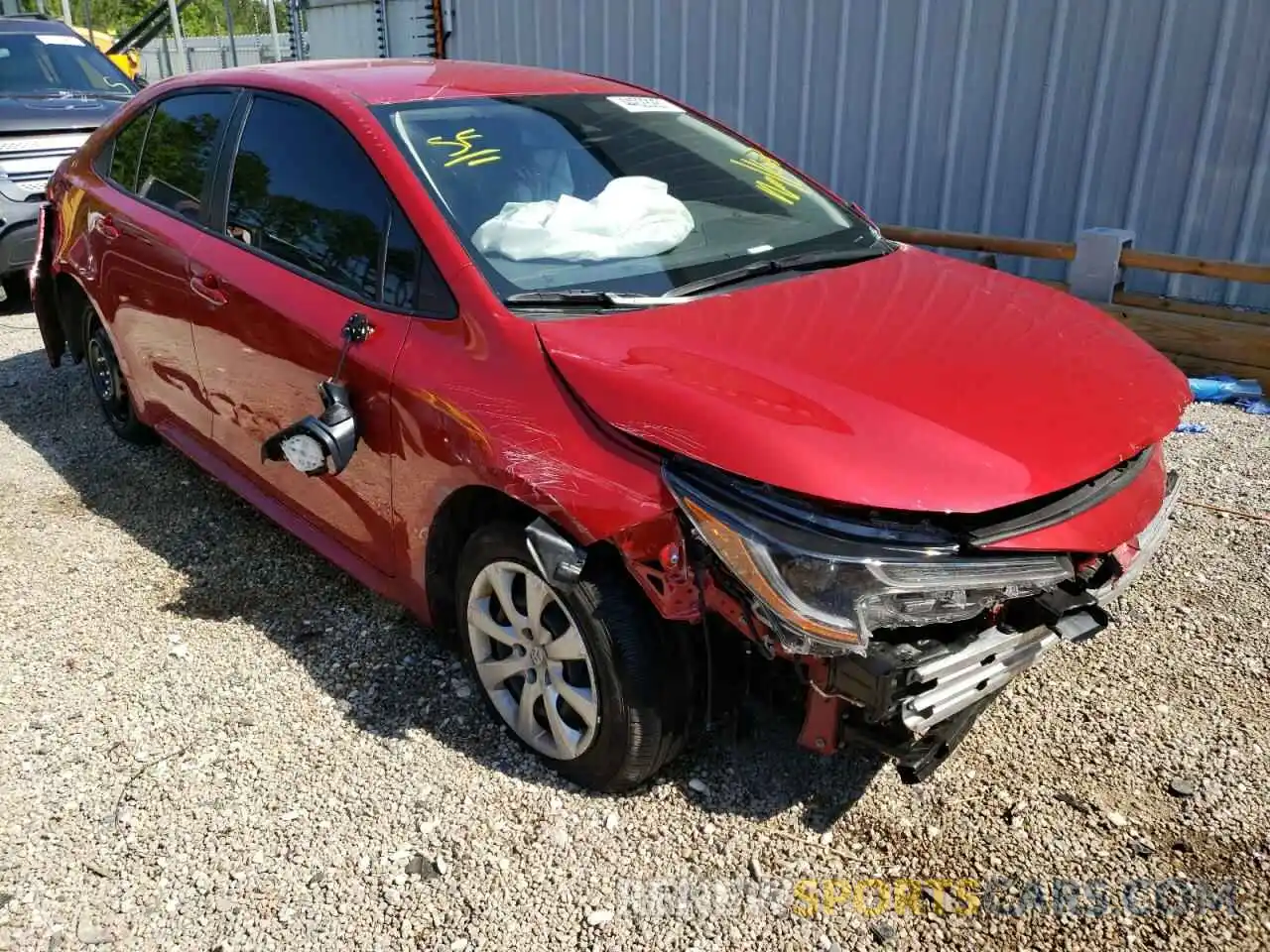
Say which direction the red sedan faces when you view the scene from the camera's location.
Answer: facing the viewer and to the right of the viewer

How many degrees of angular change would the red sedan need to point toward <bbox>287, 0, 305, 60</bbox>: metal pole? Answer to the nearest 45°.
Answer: approximately 135° to its left
